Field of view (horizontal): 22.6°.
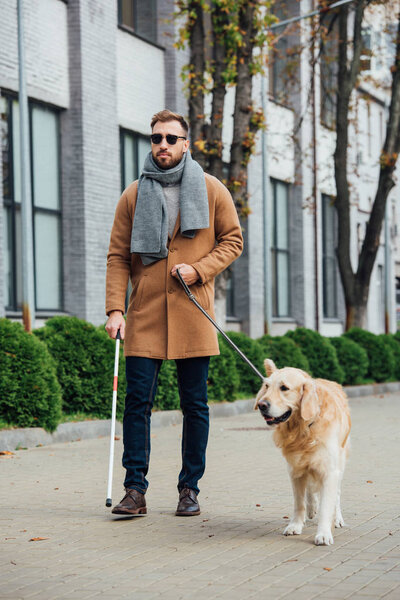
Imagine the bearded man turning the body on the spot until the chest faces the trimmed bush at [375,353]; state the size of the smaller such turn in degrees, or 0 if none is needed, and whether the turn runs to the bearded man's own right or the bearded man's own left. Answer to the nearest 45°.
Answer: approximately 180°

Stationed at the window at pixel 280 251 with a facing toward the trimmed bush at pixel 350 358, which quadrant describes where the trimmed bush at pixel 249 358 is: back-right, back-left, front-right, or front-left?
front-right

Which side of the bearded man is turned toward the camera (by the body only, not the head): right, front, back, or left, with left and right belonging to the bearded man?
front

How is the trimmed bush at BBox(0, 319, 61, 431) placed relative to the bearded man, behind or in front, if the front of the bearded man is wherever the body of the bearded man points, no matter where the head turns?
behind

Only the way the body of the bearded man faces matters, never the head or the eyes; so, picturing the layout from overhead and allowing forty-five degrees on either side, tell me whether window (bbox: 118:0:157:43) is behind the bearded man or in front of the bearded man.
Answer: behind

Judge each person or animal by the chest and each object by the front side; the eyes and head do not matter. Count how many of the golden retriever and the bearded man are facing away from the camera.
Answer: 0

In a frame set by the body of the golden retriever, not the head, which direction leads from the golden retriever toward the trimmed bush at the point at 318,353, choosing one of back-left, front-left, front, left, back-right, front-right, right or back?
back-right

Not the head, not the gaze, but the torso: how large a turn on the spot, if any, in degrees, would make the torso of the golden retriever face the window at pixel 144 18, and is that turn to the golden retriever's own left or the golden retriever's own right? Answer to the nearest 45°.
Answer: approximately 135° to the golden retriever's own right

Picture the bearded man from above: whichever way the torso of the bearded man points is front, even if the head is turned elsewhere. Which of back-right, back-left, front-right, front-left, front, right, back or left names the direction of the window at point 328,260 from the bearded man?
back

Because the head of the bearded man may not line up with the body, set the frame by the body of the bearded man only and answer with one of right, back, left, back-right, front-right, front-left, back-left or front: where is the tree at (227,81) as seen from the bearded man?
back

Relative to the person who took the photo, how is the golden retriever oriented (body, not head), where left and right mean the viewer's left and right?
facing the viewer and to the left of the viewer

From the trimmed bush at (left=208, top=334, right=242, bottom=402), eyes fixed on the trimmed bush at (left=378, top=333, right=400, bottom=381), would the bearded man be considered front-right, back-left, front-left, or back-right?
back-right

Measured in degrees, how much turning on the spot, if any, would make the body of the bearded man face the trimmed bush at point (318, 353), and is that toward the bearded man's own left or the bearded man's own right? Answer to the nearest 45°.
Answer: approximately 180°

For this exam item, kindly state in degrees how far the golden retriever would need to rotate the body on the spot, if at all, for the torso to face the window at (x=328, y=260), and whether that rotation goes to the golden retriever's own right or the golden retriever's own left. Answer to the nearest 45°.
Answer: approximately 135° to the golden retriever's own right

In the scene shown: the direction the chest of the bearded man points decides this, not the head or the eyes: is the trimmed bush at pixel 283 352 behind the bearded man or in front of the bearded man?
behind

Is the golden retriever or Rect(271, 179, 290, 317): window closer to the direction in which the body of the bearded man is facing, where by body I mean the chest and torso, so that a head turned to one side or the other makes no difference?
the golden retriever
